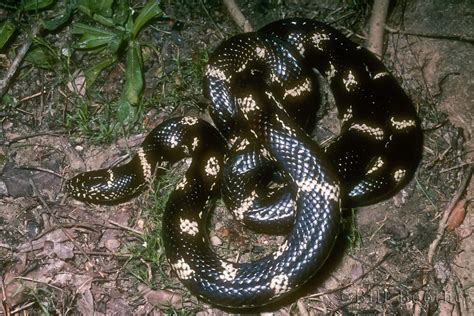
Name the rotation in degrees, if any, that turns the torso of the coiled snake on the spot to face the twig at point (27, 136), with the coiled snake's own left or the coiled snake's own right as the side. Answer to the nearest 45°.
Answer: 0° — it already faces it

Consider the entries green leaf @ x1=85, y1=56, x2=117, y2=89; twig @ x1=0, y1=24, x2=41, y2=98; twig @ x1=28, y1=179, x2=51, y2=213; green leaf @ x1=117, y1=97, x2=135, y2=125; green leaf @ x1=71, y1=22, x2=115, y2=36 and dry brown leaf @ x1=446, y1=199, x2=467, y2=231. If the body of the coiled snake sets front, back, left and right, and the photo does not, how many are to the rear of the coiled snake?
1

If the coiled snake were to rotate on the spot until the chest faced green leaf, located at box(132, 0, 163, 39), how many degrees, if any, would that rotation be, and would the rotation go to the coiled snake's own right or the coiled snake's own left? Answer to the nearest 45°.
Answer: approximately 45° to the coiled snake's own right

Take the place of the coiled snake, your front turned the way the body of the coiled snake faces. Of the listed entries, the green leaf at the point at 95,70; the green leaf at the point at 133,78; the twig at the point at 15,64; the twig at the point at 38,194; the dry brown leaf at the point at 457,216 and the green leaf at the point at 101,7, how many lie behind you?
1

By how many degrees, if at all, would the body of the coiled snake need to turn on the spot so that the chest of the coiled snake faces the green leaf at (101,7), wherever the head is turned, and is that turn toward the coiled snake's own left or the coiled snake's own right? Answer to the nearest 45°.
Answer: approximately 45° to the coiled snake's own right

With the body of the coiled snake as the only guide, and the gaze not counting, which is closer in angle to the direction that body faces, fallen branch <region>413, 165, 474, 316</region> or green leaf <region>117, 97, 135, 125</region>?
the green leaf

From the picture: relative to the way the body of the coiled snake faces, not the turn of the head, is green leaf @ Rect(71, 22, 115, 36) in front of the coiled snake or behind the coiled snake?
in front

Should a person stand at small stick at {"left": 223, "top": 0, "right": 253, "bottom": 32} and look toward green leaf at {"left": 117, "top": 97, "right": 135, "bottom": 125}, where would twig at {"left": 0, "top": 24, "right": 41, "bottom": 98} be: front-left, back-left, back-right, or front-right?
front-right

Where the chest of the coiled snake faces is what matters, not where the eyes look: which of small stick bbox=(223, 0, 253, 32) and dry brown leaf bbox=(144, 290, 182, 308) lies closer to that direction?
the dry brown leaf

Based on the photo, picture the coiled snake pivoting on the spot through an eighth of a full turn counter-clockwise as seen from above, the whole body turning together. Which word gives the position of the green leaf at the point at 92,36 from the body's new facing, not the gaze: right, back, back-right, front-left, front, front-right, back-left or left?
right

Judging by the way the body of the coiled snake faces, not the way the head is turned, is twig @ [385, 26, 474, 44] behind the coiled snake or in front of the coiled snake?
behind

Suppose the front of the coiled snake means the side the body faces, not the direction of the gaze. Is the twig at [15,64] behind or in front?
in front

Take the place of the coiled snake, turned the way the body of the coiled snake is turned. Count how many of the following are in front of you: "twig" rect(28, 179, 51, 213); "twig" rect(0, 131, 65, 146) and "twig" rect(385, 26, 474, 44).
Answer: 2

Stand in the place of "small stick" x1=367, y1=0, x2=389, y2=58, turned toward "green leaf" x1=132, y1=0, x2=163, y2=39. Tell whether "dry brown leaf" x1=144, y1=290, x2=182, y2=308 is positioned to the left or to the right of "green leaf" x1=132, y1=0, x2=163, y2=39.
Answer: left

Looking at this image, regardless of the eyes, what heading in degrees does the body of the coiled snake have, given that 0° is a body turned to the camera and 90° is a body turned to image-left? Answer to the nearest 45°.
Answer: approximately 90°

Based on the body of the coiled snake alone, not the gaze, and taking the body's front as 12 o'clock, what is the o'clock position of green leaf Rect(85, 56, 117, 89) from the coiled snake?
The green leaf is roughly at 1 o'clock from the coiled snake.

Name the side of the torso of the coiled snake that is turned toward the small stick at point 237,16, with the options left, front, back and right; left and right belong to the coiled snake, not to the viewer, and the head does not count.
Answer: right

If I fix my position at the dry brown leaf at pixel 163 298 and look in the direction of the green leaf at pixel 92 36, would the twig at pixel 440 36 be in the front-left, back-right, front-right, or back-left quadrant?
front-right
